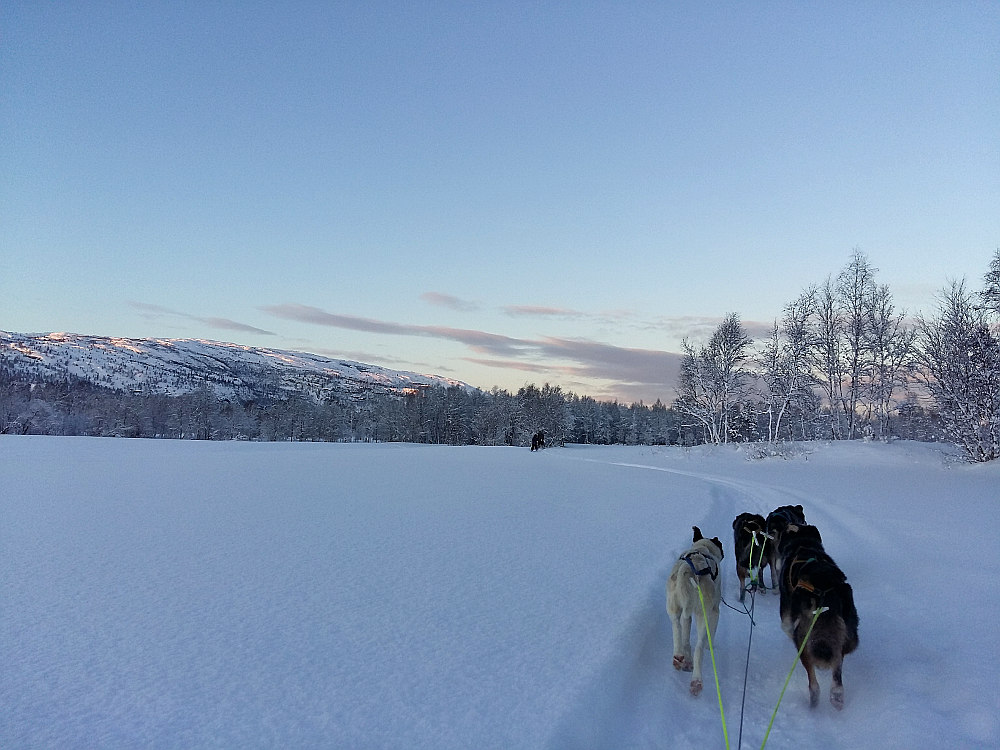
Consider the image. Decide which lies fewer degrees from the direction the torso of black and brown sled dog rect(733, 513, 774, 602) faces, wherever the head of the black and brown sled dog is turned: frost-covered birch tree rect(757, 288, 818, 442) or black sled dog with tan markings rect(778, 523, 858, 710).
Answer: the frost-covered birch tree

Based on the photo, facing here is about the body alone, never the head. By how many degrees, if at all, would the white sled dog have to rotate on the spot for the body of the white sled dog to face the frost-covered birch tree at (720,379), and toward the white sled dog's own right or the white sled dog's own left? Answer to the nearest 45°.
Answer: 0° — it already faces it

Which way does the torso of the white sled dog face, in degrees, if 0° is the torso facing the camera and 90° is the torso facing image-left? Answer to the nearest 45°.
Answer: approximately 180°

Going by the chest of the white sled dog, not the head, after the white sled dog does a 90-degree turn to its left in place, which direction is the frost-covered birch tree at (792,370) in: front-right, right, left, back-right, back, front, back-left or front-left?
right

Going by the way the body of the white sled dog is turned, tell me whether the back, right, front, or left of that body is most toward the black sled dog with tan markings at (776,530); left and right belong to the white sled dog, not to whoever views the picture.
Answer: front

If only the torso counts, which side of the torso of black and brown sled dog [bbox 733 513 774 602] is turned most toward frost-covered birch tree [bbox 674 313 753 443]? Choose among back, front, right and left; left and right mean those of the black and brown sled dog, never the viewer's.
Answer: front

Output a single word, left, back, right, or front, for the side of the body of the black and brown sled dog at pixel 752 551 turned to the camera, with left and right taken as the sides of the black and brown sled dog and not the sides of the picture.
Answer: back

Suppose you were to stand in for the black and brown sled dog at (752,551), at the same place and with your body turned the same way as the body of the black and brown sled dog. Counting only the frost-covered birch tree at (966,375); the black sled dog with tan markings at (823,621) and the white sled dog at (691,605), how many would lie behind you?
2

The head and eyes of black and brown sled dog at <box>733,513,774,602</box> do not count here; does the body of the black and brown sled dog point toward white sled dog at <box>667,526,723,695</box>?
no

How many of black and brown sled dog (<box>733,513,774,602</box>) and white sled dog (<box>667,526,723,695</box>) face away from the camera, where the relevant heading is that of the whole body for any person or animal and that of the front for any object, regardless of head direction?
2

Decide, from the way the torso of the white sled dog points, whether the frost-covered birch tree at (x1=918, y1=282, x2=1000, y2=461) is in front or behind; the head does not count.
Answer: in front

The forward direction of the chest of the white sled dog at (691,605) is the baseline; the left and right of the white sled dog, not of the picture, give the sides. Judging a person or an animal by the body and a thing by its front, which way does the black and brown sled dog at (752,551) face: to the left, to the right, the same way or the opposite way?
the same way

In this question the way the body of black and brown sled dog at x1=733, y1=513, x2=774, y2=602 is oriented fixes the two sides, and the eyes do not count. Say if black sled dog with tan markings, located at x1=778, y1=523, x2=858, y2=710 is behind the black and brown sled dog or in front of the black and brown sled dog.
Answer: behind

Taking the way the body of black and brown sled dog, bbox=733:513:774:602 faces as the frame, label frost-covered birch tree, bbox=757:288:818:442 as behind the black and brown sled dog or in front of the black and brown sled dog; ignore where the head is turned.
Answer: in front
